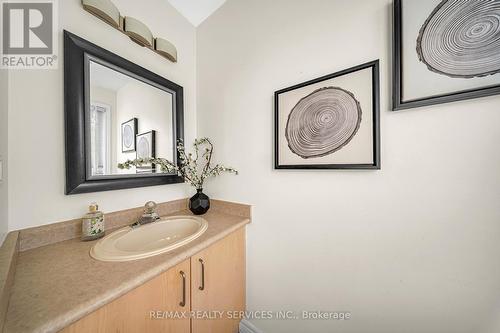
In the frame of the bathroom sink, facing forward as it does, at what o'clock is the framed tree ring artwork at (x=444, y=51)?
The framed tree ring artwork is roughly at 12 o'clock from the bathroom sink.

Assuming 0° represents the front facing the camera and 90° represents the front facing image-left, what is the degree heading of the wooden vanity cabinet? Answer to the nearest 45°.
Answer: approximately 315°

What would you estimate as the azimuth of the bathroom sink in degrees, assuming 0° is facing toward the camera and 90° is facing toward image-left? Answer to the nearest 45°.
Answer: approximately 315°
